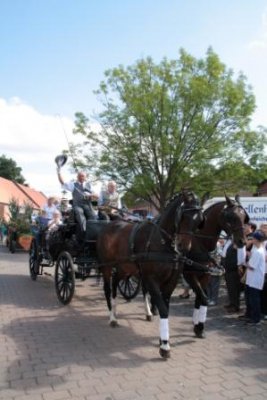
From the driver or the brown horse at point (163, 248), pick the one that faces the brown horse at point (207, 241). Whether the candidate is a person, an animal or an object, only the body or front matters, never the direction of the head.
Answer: the driver

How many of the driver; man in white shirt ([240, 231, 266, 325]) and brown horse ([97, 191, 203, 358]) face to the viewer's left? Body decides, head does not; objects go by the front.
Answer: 1

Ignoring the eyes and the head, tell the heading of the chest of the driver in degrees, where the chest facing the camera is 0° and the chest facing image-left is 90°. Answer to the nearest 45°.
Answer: approximately 315°

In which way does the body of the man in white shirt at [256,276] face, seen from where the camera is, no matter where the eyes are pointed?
to the viewer's left

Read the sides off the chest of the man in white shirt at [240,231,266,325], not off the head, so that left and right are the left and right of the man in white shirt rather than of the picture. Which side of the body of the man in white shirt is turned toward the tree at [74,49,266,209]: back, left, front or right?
right

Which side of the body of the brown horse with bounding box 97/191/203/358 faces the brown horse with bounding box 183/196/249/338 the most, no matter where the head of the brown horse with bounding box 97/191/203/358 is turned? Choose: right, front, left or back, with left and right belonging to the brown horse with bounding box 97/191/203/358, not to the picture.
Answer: left

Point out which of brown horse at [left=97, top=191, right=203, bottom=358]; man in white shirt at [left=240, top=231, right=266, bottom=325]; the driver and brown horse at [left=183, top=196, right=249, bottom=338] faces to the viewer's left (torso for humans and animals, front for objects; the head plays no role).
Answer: the man in white shirt

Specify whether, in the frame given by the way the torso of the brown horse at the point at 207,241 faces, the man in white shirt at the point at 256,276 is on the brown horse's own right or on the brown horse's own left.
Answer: on the brown horse's own left

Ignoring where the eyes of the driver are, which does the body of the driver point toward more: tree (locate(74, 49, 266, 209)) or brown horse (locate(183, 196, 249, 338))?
the brown horse

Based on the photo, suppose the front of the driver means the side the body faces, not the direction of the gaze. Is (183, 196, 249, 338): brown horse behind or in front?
in front

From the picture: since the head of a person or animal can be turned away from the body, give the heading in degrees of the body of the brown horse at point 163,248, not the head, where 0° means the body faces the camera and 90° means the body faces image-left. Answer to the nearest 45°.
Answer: approximately 315°

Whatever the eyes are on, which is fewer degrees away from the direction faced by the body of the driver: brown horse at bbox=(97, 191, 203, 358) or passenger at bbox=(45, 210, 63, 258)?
the brown horse

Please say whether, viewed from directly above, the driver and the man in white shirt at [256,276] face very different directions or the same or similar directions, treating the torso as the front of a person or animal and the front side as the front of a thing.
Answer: very different directions

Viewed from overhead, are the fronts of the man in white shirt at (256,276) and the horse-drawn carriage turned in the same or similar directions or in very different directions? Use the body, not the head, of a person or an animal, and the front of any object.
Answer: very different directions

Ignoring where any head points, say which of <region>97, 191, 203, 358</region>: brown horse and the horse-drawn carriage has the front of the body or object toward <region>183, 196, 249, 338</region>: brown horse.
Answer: the horse-drawn carriage
